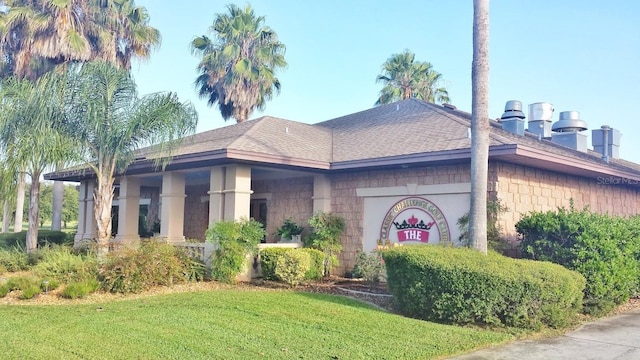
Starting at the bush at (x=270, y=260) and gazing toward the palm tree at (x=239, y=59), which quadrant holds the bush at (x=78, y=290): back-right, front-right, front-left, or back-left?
back-left

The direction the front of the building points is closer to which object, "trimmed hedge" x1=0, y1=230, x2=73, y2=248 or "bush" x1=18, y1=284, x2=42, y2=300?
the bush

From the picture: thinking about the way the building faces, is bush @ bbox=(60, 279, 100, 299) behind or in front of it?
in front

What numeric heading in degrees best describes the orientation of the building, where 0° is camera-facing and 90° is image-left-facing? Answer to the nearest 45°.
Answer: approximately 45°

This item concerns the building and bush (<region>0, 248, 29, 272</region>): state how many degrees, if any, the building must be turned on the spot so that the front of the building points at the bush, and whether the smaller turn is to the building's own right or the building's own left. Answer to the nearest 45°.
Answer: approximately 45° to the building's own right

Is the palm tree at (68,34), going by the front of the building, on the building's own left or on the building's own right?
on the building's own right

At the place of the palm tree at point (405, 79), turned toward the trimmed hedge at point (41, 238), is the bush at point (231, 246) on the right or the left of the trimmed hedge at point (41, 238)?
left
